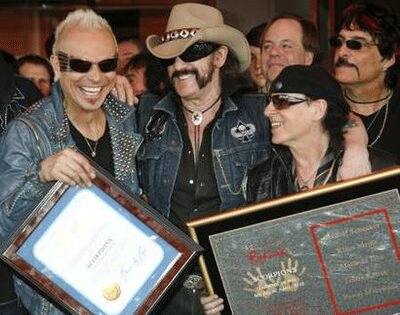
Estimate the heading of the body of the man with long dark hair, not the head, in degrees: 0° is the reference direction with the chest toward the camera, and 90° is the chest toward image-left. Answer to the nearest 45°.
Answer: approximately 45°

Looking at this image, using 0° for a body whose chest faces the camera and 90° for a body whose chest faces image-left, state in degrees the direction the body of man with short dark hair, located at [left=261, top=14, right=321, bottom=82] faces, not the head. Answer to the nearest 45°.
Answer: approximately 45°

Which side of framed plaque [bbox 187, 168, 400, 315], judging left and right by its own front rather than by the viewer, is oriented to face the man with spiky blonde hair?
right

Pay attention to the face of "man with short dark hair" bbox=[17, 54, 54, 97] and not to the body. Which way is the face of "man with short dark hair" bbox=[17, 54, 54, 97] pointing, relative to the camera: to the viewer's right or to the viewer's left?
to the viewer's right

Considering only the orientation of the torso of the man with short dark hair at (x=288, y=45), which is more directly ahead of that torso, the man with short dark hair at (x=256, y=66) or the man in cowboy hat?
the man in cowboy hat

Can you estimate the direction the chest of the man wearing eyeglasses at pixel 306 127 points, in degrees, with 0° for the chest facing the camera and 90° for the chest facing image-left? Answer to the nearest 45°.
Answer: approximately 45°

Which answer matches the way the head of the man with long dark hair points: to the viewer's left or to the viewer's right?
to the viewer's left

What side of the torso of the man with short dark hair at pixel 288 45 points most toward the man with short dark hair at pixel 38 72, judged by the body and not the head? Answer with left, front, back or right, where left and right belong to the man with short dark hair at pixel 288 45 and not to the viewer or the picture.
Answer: right

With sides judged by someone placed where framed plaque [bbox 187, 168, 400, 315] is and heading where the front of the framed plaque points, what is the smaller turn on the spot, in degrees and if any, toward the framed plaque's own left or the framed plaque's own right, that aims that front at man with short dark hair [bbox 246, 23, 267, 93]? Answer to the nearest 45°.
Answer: approximately 180°
